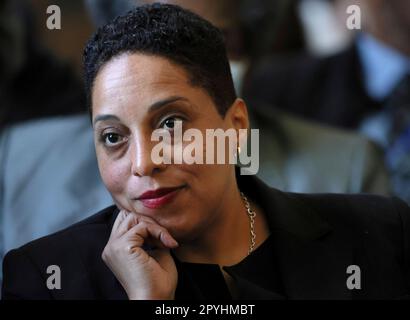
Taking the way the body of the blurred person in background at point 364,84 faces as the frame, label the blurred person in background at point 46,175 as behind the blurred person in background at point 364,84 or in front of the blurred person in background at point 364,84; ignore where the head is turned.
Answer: in front

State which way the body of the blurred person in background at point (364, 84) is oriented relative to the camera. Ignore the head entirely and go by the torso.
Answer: toward the camera

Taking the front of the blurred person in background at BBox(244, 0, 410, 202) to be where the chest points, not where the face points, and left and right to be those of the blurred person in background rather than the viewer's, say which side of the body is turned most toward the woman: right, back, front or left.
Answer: front

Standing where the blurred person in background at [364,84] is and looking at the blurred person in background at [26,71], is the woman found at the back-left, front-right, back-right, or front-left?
front-left

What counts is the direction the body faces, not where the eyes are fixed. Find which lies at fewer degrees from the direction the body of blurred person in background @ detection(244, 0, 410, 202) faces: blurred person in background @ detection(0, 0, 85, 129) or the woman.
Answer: the woman

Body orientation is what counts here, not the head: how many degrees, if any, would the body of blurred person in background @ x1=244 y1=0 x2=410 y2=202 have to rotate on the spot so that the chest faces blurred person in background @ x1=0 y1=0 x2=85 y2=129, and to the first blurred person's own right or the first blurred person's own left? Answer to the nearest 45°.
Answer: approximately 90° to the first blurred person's own right
